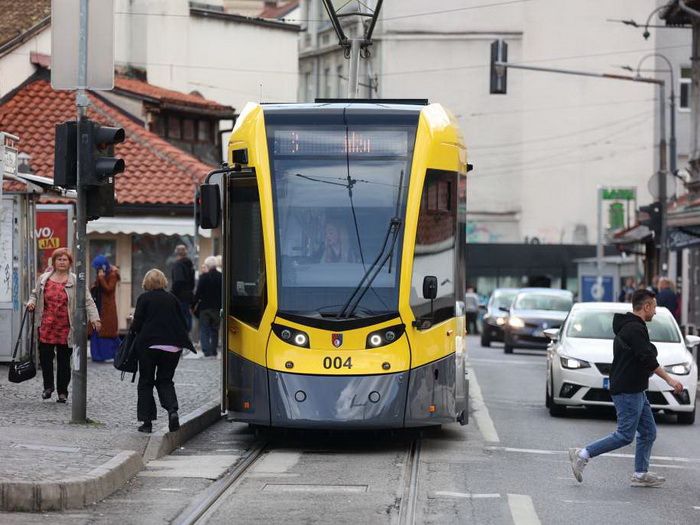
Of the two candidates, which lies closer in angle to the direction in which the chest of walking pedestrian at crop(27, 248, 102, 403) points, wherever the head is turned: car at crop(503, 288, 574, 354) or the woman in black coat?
the woman in black coat

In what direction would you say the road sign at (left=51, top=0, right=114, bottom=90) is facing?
away from the camera

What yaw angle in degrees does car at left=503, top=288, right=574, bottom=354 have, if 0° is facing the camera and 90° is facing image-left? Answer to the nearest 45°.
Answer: approximately 0°

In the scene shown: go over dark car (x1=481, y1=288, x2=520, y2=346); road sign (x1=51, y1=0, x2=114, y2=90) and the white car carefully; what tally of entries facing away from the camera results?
1

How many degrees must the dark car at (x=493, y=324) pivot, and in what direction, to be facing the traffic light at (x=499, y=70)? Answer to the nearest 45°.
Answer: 0° — it already faces it

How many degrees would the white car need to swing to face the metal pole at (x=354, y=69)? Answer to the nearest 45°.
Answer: approximately 135° to its right

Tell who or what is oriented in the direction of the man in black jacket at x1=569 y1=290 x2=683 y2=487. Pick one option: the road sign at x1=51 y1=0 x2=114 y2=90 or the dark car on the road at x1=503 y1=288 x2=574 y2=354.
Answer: the dark car on the road
